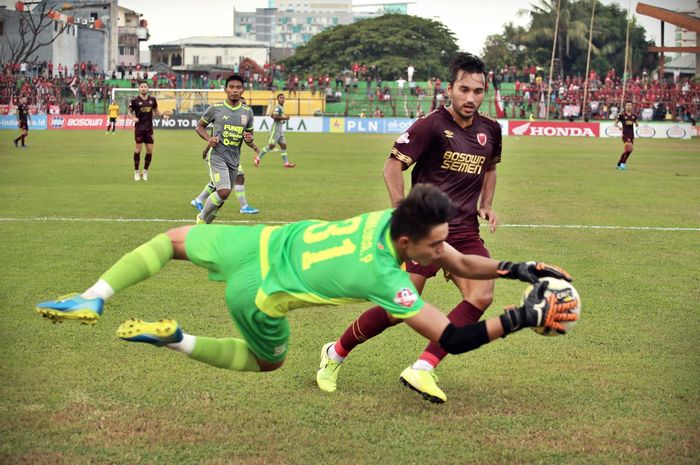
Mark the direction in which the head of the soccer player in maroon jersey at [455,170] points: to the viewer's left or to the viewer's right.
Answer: to the viewer's right

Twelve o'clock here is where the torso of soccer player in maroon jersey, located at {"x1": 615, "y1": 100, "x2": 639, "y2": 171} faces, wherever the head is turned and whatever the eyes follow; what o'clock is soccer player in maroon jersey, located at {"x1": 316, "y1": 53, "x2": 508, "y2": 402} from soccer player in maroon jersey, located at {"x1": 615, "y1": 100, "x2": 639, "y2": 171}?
soccer player in maroon jersey, located at {"x1": 316, "y1": 53, "x2": 508, "y2": 402} is roughly at 12 o'clock from soccer player in maroon jersey, located at {"x1": 615, "y1": 100, "x2": 639, "y2": 171}.

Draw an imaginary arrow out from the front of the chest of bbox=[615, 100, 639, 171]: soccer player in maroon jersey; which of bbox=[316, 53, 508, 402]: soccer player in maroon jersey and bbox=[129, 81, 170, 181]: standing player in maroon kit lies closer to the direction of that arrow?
the soccer player in maroon jersey

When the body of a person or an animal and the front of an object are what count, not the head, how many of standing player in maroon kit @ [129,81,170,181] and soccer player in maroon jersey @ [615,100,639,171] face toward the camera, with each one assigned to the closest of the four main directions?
2

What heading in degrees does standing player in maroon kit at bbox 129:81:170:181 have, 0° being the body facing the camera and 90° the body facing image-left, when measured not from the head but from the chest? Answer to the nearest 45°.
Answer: approximately 0°

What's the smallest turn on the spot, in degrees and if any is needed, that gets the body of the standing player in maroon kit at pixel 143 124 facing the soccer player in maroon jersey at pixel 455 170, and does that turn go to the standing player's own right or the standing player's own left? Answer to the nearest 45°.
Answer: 0° — they already face them

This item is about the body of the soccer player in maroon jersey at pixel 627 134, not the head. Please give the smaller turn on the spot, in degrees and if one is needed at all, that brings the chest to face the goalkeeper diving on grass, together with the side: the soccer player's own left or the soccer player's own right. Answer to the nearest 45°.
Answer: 0° — they already face them

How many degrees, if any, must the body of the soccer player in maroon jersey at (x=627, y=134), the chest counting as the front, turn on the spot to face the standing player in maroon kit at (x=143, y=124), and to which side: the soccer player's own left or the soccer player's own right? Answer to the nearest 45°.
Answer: approximately 45° to the soccer player's own right

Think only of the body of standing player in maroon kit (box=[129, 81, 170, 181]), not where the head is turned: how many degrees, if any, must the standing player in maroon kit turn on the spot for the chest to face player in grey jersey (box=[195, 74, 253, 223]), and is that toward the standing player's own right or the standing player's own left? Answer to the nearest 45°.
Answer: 0° — they already face them

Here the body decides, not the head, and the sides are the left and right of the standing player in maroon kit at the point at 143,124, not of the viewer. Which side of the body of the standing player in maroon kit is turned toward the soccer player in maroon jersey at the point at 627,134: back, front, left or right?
left

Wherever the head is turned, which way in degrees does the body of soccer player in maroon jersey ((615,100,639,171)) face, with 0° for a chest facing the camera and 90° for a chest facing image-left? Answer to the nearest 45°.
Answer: approximately 0°
